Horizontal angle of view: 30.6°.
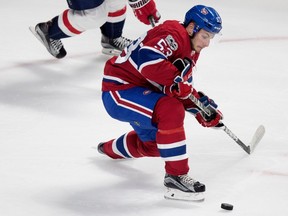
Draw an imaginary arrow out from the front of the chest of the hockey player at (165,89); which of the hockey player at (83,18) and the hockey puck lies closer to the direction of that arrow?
the hockey puck

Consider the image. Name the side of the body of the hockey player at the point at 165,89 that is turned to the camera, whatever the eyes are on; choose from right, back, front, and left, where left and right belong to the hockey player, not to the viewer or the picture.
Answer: right

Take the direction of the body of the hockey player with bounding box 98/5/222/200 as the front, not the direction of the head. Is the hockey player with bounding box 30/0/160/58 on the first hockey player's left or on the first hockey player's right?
on the first hockey player's left

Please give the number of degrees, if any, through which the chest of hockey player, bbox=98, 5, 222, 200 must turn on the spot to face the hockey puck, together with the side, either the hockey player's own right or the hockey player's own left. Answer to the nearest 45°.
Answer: approximately 45° to the hockey player's own right
